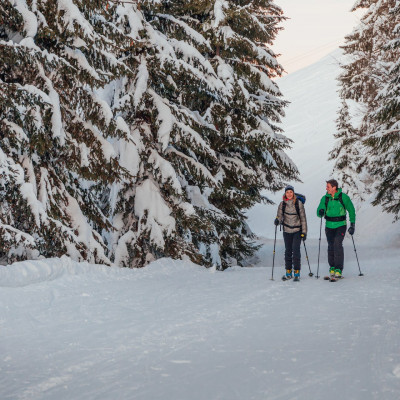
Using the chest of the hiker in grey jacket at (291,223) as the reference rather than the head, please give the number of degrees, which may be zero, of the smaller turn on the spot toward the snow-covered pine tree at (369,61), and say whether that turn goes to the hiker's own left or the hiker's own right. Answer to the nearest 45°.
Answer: approximately 180°

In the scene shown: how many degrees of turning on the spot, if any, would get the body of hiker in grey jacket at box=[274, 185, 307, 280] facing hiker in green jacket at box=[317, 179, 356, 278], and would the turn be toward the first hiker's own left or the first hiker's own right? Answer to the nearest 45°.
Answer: approximately 90° to the first hiker's own left

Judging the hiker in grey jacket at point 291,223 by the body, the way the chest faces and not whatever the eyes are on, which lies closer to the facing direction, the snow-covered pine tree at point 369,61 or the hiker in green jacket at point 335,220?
the hiker in green jacket

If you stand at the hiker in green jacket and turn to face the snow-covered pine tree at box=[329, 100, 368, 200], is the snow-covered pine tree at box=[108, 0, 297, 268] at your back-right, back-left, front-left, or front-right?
front-left

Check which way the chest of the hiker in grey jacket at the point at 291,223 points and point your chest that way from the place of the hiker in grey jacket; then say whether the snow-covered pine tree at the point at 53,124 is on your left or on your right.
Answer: on your right

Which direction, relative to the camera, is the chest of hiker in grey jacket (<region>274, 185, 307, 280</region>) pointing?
toward the camera

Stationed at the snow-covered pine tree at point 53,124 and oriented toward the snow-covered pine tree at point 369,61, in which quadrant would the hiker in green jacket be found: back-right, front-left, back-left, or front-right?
front-right

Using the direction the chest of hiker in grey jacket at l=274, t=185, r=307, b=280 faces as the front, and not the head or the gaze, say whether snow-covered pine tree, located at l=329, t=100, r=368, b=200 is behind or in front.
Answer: behind
